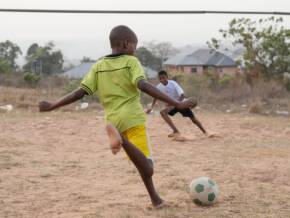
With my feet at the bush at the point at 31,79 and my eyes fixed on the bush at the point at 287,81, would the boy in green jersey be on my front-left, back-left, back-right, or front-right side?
front-right

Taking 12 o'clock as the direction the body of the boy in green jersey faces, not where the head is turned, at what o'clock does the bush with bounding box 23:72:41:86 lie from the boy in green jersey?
The bush is roughly at 10 o'clock from the boy in green jersey.

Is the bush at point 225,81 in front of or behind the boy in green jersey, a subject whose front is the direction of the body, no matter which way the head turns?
in front

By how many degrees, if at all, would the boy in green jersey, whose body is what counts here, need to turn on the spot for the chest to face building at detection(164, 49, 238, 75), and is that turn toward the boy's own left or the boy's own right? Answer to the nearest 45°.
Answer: approximately 45° to the boy's own left

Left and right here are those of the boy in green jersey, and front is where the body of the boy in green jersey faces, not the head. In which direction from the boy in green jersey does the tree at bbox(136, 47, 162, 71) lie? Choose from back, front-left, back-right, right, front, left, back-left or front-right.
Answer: front-left

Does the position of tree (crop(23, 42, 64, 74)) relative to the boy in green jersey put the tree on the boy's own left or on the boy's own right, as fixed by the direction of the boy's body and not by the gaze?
on the boy's own left

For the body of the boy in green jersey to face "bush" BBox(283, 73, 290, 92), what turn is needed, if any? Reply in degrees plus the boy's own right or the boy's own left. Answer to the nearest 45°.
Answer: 0° — they already face it

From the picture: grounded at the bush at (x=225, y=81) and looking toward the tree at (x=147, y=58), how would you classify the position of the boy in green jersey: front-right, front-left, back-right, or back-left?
back-left

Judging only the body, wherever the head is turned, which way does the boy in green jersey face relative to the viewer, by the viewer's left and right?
facing away from the viewer and to the right of the viewer

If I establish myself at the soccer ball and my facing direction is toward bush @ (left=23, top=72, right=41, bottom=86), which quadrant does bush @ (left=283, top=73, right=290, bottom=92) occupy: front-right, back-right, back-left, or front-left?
front-right
